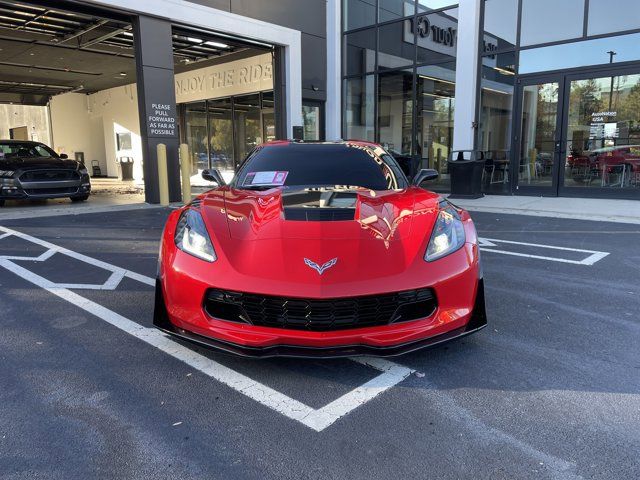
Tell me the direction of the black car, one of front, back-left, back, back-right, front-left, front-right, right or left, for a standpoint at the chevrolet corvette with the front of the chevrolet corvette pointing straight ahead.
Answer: back-right

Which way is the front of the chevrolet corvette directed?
toward the camera

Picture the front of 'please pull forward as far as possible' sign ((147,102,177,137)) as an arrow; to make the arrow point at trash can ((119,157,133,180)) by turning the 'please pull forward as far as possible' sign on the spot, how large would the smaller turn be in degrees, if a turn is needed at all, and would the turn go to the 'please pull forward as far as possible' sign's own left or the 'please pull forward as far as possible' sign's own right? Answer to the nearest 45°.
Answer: approximately 180°

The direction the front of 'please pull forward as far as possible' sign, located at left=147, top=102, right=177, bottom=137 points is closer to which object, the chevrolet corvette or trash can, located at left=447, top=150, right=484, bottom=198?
the chevrolet corvette

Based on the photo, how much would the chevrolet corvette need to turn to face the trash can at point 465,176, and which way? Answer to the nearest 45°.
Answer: approximately 180°

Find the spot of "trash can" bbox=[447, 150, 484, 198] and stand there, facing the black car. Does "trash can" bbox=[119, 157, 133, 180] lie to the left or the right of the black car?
right

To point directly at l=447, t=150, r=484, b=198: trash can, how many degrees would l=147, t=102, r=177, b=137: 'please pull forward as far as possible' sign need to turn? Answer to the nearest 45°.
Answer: approximately 90° to its left

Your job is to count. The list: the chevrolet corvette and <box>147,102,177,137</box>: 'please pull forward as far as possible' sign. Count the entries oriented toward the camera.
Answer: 2
